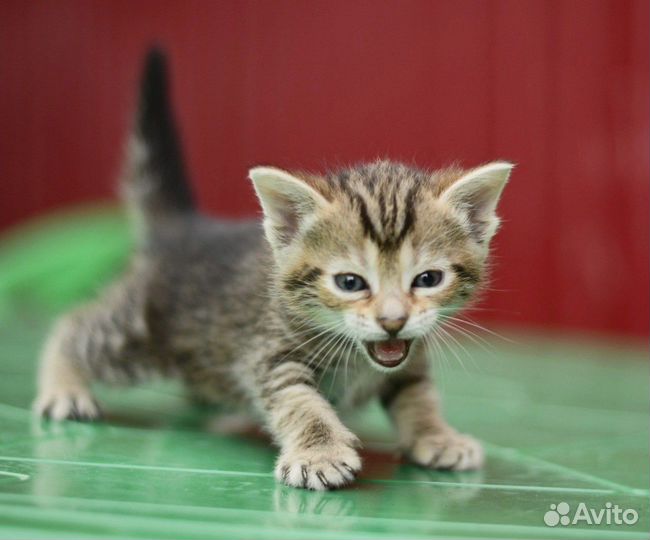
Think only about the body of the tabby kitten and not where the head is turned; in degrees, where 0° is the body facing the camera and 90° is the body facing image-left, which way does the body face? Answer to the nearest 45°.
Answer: approximately 315°
